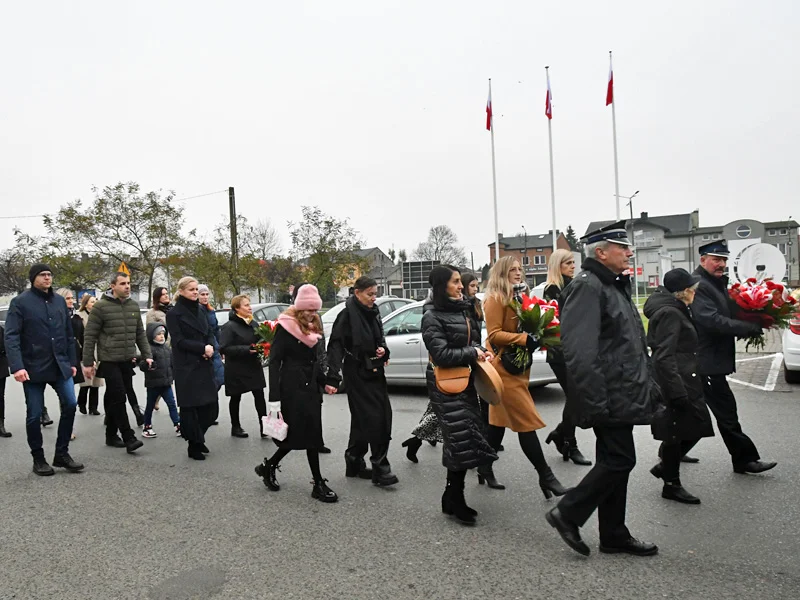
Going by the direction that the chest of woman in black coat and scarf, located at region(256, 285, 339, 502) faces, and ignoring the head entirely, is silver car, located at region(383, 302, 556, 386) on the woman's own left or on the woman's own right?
on the woman's own left

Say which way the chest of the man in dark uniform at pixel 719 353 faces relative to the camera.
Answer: to the viewer's right

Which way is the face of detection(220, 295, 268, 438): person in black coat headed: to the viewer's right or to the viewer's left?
to the viewer's right

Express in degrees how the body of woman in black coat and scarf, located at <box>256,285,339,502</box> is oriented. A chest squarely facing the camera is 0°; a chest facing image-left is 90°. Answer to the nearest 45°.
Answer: approximately 315°

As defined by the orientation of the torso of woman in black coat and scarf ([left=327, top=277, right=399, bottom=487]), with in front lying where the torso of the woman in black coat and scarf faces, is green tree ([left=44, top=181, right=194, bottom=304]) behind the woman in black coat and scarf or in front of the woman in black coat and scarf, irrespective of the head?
behind

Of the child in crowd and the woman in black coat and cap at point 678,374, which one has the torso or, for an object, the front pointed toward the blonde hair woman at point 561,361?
the child in crowd

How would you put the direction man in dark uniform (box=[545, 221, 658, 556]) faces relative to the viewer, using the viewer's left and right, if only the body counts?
facing to the right of the viewer

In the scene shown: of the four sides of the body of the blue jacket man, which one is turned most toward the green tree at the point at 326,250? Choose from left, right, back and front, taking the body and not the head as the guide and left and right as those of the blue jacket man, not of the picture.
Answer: left

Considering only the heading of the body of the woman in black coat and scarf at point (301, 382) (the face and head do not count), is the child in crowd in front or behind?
behind
